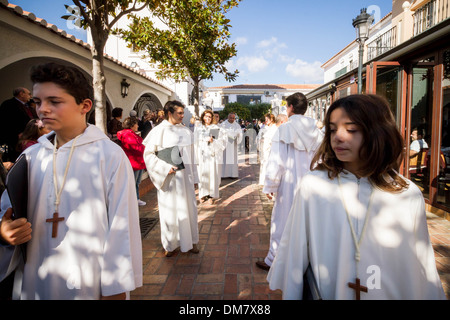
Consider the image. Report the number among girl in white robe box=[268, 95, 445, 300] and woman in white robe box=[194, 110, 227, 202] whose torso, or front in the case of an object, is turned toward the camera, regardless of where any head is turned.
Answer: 2

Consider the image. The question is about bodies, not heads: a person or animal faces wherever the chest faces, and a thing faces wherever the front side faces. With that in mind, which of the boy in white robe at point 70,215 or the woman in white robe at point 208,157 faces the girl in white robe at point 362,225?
the woman in white robe at point 208,157

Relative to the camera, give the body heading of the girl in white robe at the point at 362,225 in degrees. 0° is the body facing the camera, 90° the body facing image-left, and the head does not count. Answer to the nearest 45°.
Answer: approximately 0°

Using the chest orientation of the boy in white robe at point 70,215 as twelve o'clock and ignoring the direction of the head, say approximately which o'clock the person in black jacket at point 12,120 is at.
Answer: The person in black jacket is roughly at 4 o'clock from the boy in white robe.

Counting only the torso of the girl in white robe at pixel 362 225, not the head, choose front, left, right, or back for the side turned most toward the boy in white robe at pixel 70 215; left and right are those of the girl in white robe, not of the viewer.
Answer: right

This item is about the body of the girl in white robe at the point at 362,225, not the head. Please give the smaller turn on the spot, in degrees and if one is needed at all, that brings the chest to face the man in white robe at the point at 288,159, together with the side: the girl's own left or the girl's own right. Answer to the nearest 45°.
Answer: approximately 135° to the girl's own right

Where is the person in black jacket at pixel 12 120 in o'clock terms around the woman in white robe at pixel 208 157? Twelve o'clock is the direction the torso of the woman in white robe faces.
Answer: The person in black jacket is roughly at 2 o'clock from the woman in white robe.

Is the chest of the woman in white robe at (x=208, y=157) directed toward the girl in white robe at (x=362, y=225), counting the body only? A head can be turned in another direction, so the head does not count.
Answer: yes

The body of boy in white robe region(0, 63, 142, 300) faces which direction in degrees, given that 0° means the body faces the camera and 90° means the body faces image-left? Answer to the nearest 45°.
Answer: approximately 45°

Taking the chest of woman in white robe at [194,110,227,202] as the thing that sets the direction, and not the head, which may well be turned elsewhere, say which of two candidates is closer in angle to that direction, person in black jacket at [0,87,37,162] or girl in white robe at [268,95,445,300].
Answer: the girl in white robe

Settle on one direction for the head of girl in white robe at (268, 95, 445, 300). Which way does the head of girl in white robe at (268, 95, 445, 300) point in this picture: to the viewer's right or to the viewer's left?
to the viewer's left

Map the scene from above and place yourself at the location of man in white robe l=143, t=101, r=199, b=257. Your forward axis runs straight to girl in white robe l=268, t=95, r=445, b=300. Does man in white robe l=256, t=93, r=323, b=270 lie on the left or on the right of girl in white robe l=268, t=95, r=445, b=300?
left
